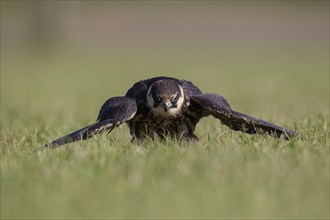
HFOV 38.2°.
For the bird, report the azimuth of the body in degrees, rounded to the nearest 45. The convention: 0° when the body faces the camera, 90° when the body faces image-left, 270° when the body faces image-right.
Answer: approximately 0°
